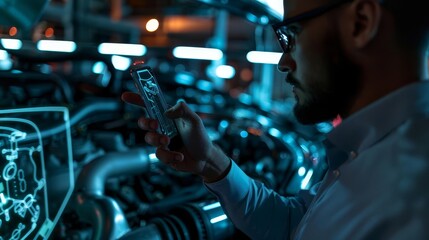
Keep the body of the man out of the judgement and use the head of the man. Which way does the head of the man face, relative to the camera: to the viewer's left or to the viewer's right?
to the viewer's left

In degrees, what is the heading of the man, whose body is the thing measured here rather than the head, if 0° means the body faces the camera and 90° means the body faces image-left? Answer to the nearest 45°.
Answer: approximately 90°

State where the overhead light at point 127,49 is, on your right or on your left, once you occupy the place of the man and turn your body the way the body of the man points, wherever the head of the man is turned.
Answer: on your right
